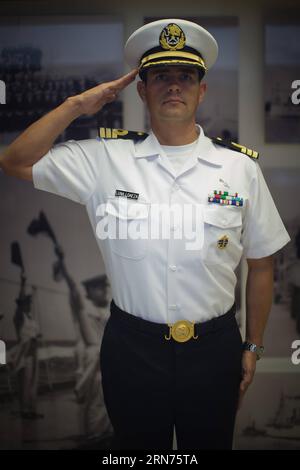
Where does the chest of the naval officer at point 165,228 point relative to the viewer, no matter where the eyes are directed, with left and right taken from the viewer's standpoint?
facing the viewer
